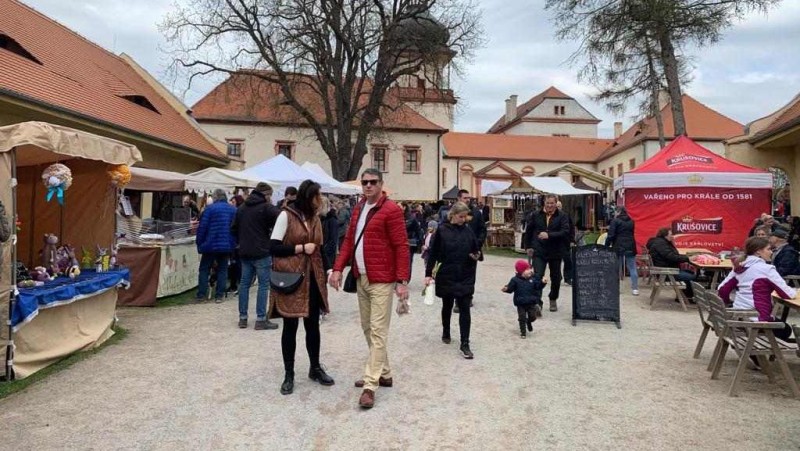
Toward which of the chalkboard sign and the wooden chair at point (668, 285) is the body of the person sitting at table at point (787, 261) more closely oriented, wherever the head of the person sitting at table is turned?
the wooden chair

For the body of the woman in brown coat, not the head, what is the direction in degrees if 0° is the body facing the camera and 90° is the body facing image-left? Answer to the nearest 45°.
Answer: approximately 315°

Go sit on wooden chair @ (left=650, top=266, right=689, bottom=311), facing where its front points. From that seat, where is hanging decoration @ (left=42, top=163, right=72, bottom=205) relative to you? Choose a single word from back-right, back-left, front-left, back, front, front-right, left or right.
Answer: back-right

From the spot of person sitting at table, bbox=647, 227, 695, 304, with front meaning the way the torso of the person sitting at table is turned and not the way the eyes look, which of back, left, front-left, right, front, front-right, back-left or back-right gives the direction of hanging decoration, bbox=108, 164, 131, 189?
back-right

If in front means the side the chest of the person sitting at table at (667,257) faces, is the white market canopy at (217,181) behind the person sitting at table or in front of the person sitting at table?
behind

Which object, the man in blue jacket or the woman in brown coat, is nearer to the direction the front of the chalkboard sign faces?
the woman in brown coat

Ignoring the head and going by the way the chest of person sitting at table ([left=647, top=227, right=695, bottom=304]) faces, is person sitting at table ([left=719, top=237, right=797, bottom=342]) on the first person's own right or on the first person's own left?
on the first person's own right

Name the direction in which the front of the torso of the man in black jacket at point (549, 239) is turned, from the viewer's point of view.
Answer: toward the camera

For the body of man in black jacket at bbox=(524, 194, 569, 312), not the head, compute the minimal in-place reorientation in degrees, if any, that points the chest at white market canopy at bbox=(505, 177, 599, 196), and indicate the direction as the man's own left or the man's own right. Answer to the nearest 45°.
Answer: approximately 180°

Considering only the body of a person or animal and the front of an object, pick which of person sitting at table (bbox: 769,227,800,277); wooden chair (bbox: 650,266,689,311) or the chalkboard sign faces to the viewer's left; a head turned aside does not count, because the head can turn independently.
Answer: the person sitting at table

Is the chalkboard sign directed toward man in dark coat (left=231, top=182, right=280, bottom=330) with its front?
no

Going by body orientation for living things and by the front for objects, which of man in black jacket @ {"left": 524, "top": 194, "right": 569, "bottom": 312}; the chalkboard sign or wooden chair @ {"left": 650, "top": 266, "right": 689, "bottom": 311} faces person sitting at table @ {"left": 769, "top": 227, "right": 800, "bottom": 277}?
the wooden chair

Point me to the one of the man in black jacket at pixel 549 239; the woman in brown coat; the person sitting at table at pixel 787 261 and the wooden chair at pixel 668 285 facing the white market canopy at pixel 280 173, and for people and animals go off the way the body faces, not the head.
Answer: the person sitting at table

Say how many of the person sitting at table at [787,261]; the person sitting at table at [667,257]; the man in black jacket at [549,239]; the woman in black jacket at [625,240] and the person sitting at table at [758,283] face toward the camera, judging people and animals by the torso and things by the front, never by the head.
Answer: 1

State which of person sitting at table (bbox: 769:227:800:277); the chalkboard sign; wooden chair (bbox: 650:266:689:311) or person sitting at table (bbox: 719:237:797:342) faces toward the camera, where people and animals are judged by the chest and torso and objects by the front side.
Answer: the chalkboard sign

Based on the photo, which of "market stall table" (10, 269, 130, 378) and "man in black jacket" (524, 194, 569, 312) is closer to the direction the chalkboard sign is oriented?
the market stall table

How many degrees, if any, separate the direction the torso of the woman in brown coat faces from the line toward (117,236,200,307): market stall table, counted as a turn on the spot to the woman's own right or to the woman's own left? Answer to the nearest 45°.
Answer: approximately 180°

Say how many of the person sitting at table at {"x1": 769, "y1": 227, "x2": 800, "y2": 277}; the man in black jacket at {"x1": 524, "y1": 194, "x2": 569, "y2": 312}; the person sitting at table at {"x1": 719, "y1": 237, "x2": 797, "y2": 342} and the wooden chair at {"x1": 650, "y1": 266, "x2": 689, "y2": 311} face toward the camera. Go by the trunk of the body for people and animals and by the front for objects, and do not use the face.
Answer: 1

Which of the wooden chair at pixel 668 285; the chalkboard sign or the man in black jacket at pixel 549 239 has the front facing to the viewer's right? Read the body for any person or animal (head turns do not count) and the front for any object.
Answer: the wooden chair

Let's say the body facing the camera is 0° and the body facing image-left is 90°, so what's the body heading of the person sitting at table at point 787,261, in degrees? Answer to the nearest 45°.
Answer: approximately 90°
